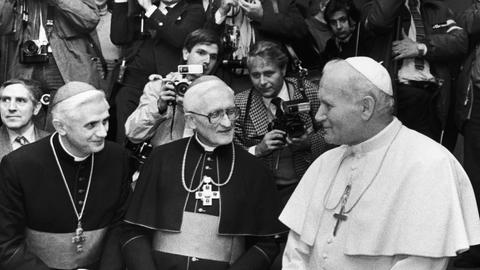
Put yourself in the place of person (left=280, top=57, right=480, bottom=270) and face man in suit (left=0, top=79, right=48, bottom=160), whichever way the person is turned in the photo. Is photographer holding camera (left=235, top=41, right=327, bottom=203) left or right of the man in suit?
right

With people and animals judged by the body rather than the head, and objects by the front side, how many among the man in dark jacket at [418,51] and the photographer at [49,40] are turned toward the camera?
2

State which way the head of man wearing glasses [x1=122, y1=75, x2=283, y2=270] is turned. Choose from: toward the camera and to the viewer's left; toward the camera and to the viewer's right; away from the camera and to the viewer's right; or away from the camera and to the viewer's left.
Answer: toward the camera and to the viewer's right

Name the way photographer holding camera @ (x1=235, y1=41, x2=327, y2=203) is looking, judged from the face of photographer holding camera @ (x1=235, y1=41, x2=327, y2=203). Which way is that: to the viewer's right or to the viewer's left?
to the viewer's left

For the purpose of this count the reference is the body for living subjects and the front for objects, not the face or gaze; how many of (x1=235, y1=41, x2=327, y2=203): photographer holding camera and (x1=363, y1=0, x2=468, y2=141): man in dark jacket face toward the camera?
2

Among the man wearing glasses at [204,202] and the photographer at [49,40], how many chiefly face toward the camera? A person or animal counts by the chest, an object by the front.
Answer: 2

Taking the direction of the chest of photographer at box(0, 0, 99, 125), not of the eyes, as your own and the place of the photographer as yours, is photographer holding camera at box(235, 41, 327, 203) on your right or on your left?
on your left
